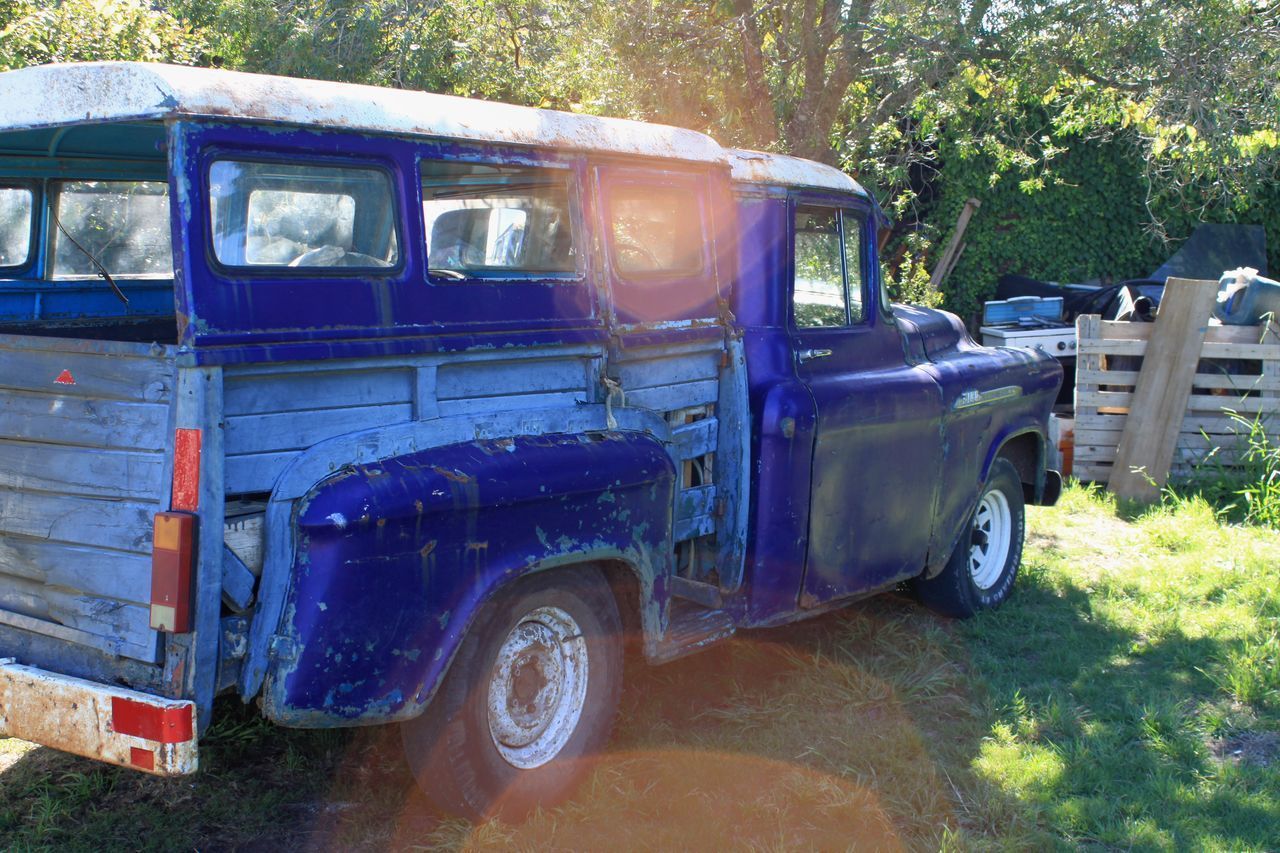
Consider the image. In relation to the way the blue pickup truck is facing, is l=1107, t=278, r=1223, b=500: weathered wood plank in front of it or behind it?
in front

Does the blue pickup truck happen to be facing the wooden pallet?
yes

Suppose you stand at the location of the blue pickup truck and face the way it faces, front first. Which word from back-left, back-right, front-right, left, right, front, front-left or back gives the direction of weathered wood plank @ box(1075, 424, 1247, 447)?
front

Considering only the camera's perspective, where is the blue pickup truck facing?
facing away from the viewer and to the right of the viewer

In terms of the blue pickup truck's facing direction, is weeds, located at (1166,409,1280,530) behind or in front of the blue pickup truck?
in front
